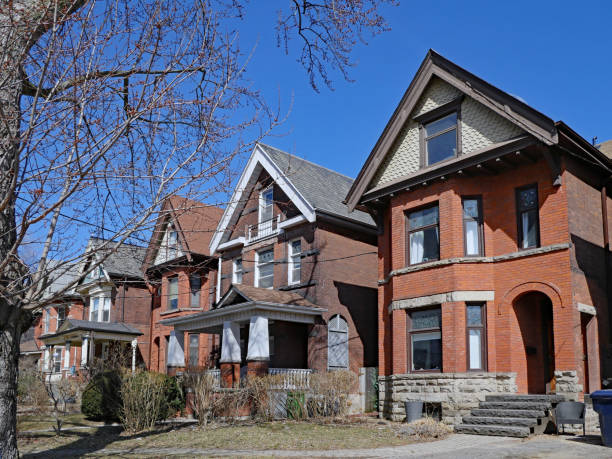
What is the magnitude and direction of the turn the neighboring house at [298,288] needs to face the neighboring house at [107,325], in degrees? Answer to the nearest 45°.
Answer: approximately 90° to its right

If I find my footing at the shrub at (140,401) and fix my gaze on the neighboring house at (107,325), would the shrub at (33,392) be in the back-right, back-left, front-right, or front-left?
front-left

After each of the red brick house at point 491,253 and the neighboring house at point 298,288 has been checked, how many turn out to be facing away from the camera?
0

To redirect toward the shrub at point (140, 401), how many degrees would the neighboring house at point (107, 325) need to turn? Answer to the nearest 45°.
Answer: approximately 45° to its left

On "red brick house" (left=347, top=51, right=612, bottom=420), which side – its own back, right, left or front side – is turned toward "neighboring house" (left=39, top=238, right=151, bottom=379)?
right

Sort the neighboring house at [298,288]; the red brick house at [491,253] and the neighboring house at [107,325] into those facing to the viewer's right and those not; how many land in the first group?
0

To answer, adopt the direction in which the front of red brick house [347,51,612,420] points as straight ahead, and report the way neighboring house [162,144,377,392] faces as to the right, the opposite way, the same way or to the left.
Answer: the same way

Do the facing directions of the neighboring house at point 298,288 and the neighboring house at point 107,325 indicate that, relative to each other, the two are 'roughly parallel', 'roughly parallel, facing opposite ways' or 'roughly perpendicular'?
roughly parallel

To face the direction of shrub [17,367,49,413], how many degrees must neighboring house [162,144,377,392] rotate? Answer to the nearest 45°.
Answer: approximately 45° to its right

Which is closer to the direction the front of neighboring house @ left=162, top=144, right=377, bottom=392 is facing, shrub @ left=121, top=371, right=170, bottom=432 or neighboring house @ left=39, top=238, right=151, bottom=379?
the shrub

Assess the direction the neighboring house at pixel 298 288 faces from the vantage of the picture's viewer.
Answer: facing the viewer and to the left of the viewer

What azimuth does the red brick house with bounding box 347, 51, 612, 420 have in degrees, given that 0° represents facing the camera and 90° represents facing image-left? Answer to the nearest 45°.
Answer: approximately 45°

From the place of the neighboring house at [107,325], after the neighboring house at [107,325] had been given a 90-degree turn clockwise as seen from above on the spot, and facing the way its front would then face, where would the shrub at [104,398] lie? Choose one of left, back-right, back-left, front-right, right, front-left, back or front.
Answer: back-left

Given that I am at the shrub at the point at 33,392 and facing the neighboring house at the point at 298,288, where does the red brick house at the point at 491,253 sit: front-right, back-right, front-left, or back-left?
front-right

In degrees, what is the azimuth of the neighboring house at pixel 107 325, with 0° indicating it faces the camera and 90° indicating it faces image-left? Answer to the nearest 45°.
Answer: approximately 45°
